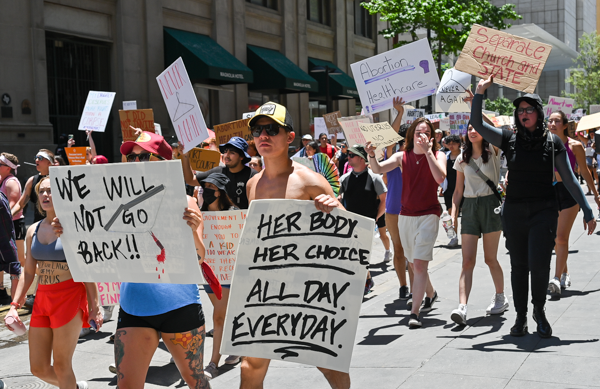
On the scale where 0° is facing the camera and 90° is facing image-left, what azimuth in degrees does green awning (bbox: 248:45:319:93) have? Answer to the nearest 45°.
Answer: approximately 315°

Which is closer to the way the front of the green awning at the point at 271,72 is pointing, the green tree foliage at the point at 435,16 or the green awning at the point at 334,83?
the green tree foliage

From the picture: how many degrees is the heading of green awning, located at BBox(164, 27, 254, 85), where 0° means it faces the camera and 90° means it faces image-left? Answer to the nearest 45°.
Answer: approximately 315°

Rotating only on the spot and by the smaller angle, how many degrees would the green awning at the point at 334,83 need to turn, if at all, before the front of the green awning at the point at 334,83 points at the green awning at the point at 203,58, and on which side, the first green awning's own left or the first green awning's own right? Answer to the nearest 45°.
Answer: approximately 90° to the first green awning's own right

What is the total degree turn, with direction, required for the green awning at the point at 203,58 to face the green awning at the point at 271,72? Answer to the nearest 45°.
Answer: approximately 90° to its left

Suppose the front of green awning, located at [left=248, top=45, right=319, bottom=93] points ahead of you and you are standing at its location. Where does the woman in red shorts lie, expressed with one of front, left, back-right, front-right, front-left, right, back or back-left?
front-right

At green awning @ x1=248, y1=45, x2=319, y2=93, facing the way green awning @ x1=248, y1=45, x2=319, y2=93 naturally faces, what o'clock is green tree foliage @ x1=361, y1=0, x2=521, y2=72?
The green tree foliage is roughly at 10 o'clock from the green awning.

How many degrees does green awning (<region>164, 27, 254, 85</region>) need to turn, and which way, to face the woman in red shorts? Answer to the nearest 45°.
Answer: approximately 45° to its right

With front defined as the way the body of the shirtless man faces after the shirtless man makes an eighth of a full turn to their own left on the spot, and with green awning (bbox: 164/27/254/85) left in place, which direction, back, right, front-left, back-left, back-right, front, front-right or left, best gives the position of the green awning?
back

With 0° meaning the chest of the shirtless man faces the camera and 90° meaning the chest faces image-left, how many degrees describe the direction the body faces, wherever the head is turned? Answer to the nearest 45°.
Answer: approximately 45°

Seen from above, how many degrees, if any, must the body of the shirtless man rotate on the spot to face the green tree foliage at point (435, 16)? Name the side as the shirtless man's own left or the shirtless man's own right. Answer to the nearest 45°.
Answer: approximately 135° to the shirtless man's own right

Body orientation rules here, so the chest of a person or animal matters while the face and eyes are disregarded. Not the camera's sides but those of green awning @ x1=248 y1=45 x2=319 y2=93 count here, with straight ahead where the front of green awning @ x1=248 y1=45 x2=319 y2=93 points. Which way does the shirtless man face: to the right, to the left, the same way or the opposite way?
to the right
